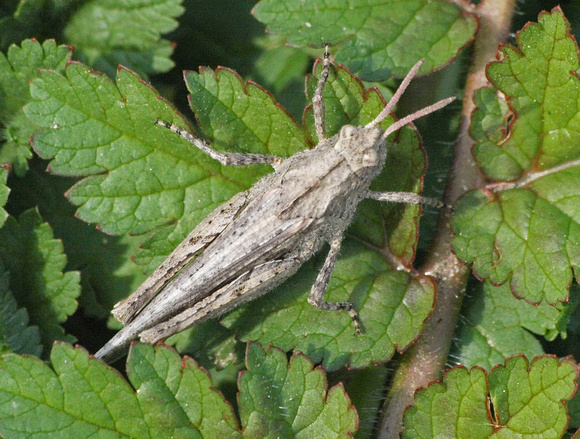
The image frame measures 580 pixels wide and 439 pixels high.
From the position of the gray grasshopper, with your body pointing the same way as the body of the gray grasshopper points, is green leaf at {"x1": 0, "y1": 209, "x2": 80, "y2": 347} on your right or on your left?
on your left

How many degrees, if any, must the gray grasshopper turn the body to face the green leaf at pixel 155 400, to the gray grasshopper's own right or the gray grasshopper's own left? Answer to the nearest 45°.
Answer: approximately 180°

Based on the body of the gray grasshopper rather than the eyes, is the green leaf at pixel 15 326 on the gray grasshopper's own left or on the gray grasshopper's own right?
on the gray grasshopper's own left

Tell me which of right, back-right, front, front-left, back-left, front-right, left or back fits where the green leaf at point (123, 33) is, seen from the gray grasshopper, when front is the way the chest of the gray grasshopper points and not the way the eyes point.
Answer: front-left

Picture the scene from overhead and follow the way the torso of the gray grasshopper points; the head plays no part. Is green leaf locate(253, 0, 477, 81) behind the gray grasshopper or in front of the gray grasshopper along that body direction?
in front

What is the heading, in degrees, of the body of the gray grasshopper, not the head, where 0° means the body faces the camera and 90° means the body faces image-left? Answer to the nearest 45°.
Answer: approximately 225°

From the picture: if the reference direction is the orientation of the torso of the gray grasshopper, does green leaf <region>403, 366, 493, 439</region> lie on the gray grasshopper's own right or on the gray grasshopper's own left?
on the gray grasshopper's own right

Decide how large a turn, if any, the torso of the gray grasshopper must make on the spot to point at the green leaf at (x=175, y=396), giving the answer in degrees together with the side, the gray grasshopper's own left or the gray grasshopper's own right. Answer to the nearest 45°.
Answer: approximately 180°
